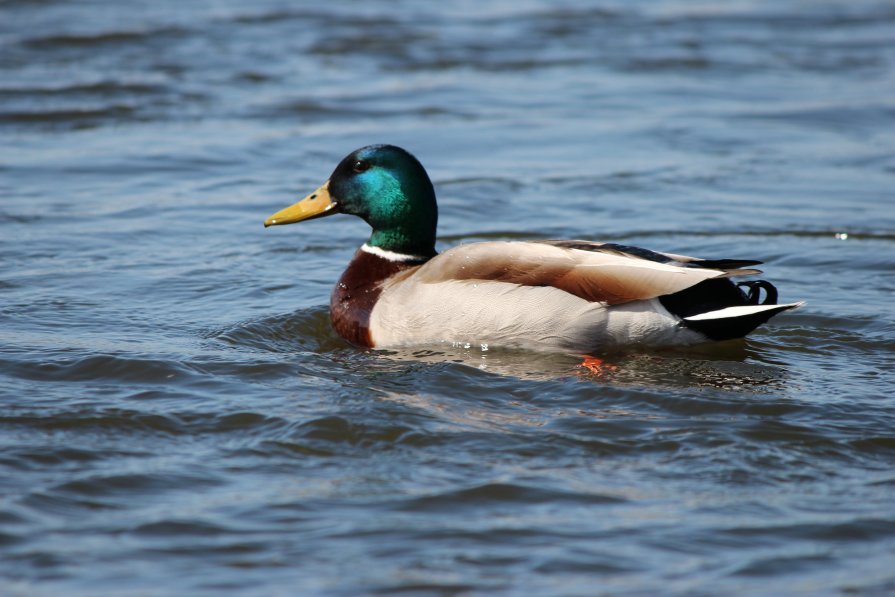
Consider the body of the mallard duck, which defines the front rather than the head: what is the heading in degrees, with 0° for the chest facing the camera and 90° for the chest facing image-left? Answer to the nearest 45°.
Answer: approximately 90°
